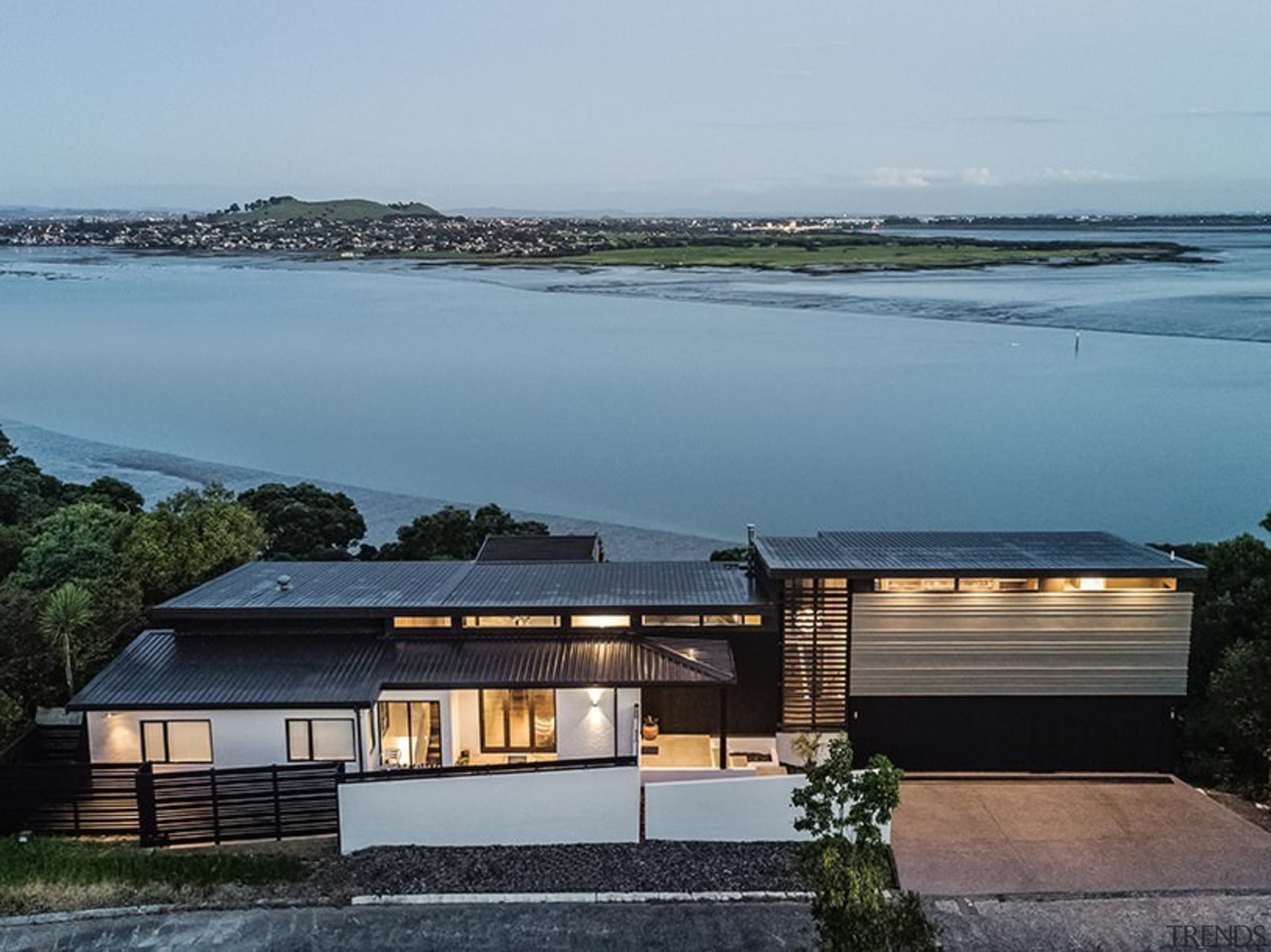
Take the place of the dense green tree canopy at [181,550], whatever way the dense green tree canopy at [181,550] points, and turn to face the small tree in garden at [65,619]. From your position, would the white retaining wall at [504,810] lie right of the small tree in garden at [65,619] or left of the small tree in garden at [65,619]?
left

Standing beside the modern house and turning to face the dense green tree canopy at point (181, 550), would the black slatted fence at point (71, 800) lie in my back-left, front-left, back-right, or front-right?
front-left

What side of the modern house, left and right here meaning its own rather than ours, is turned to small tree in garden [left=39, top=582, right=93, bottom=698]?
right

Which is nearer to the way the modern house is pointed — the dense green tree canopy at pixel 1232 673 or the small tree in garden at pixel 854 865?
the small tree in garden

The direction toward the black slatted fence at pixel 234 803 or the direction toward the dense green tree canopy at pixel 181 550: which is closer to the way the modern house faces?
the black slatted fence

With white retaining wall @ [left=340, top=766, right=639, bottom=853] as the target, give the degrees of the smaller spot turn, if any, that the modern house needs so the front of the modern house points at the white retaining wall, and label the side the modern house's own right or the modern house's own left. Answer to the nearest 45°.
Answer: approximately 45° to the modern house's own right

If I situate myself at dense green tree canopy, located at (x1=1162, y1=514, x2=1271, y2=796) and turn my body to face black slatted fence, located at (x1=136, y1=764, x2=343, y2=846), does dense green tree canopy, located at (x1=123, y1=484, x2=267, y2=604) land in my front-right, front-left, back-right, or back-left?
front-right

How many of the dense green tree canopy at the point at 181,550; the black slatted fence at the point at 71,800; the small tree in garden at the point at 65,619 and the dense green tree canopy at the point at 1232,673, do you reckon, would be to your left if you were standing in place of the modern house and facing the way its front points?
1

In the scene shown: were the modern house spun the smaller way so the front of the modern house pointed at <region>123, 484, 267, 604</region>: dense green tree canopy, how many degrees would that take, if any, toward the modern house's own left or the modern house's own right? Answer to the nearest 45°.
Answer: approximately 135° to the modern house's own right

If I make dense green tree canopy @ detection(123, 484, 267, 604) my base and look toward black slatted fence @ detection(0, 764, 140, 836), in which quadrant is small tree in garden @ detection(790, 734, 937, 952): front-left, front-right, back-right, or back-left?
front-left

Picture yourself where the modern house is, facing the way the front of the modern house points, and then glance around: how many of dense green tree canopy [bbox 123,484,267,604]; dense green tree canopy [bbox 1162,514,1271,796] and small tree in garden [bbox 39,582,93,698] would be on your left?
1

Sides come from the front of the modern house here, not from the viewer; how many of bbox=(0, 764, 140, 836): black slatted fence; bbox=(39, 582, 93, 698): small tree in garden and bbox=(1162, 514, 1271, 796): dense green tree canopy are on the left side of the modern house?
1

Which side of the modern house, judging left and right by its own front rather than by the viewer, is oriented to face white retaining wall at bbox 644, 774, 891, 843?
front

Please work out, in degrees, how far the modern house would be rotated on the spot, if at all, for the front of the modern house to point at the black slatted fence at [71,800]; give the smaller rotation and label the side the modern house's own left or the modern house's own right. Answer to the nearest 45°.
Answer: approximately 90° to the modern house's own right

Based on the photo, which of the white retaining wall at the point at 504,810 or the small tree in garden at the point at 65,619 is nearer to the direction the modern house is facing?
the white retaining wall

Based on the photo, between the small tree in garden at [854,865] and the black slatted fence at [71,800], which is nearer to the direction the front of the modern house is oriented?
the small tree in garden

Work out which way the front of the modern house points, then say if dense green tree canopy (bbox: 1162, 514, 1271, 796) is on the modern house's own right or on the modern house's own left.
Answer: on the modern house's own left

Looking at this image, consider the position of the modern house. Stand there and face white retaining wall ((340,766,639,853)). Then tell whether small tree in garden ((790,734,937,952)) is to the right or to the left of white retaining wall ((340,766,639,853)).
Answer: left

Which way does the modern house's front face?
toward the camera

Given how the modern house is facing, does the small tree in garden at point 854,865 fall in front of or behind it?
in front
